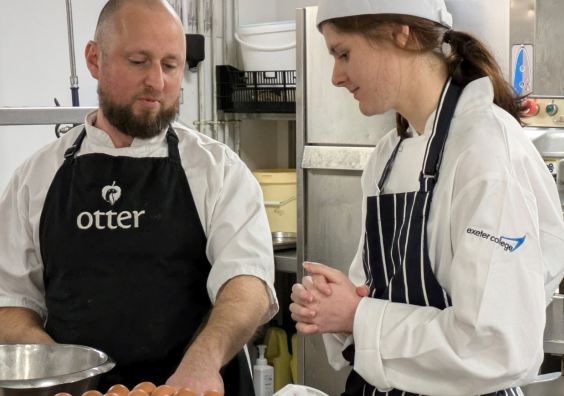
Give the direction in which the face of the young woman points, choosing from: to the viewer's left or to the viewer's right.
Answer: to the viewer's left

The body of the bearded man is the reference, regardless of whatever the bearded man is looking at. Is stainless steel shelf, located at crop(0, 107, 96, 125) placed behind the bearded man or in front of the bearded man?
behind

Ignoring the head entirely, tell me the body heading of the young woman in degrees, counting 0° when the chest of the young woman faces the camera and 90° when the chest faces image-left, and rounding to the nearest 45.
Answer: approximately 45°

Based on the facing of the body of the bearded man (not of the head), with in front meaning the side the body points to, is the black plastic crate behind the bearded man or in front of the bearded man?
behind

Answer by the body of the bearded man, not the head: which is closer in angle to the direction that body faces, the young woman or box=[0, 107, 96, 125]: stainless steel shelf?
the young woman

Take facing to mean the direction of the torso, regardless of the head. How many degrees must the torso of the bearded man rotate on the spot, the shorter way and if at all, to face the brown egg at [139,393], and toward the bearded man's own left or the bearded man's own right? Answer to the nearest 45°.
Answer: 0° — they already face it

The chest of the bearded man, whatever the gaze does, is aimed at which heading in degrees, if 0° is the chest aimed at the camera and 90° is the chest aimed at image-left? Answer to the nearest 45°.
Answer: approximately 0°

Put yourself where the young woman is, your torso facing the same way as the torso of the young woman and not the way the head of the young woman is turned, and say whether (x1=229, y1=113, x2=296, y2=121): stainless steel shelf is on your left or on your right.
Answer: on your right
